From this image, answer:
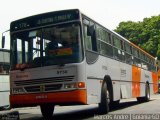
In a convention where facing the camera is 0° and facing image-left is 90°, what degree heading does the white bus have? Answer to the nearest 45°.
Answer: approximately 45°

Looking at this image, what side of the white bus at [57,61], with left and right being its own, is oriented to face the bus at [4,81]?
right
